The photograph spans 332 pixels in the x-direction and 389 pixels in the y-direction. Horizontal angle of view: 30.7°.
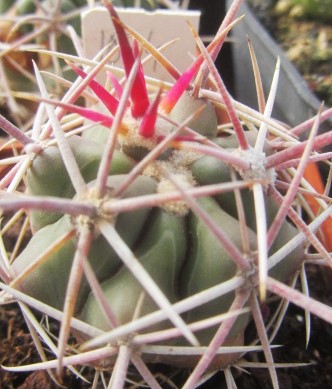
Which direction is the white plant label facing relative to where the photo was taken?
toward the camera
